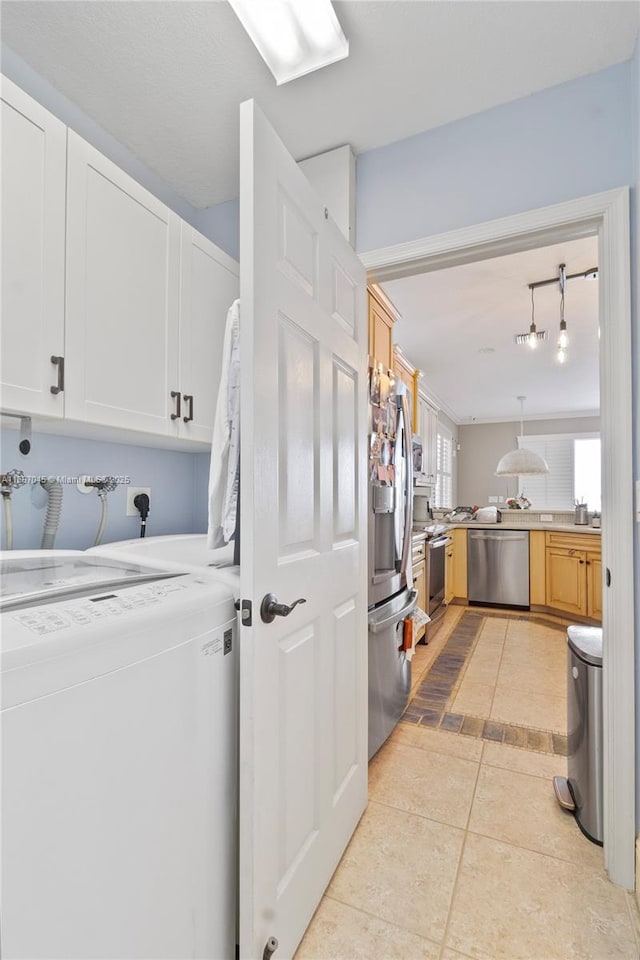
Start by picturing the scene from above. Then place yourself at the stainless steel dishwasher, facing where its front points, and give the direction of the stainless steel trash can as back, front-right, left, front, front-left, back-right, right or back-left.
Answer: front

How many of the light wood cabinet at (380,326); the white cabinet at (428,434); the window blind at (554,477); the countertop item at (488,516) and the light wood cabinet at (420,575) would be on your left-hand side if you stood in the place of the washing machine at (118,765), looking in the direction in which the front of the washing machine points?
5

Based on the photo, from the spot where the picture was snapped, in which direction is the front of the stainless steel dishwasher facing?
facing the viewer

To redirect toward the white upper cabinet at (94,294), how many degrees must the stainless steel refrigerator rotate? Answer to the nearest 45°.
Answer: approximately 135° to its right

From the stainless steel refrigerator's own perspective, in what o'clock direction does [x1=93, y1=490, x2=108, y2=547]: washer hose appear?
The washer hose is roughly at 5 o'clock from the stainless steel refrigerator.

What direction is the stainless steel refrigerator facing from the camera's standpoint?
to the viewer's right

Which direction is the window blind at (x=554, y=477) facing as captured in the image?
toward the camera

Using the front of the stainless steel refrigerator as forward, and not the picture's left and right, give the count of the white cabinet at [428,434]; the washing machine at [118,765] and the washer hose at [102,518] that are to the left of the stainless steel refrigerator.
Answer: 1

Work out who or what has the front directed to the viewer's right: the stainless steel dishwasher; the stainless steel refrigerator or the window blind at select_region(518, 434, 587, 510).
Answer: the stainless steel refrigerator

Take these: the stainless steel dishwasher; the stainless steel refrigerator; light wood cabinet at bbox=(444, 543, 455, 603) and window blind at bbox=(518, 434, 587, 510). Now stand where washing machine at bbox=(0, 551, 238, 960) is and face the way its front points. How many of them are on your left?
4

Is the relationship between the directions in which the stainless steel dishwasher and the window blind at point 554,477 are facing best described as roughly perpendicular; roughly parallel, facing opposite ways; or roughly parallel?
roughly parallel

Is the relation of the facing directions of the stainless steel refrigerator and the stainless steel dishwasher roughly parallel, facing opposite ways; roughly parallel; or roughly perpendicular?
roughly perpendicular

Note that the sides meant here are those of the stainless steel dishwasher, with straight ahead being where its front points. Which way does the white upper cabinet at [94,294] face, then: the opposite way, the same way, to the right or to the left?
to the left

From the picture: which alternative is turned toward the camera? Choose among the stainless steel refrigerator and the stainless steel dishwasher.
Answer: the stainless steel dishwasher

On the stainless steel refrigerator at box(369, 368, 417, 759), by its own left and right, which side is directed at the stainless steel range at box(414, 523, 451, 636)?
left

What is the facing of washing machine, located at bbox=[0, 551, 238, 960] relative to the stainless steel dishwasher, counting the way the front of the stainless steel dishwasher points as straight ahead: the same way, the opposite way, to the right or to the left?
to the left
